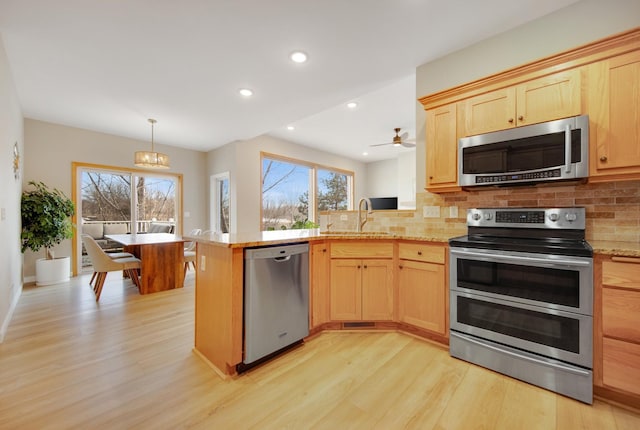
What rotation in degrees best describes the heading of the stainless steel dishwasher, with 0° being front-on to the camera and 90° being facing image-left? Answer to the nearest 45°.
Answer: approximately 315°

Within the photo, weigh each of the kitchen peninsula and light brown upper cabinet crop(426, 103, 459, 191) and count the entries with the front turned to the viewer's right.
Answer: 0

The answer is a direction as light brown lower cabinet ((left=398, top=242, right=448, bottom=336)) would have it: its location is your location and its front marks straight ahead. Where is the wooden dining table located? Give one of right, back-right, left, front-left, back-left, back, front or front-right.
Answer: front-right

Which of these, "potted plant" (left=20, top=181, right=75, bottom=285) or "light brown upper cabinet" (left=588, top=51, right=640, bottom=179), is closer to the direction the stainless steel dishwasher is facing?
the light brown upper cabinet

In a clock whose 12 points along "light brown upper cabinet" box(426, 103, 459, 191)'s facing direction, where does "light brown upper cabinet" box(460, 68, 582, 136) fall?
"light brown upper cabinet" box(460, 68, 582, 136) is roughly at 8 o'clock from "light brown upper cabinet" box(426, 103, 459, 191).

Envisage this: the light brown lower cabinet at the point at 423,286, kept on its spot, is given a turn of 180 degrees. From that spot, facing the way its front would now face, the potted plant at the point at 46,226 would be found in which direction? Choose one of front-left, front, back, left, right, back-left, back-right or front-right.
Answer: back-left

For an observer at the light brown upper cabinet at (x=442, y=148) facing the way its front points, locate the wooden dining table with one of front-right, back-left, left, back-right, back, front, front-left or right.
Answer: front-right

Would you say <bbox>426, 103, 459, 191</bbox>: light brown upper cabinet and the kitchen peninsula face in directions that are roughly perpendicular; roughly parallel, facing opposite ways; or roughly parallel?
roughly perpendicular

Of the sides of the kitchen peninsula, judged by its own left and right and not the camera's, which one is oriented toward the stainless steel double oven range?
left

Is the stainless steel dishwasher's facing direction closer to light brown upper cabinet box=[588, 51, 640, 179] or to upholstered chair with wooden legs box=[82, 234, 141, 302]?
the light brown upper cabinet

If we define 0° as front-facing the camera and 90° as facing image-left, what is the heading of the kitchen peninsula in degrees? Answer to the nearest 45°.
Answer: approximately 0°

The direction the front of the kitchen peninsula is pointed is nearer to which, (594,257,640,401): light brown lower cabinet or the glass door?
the light brown lower cabinet
